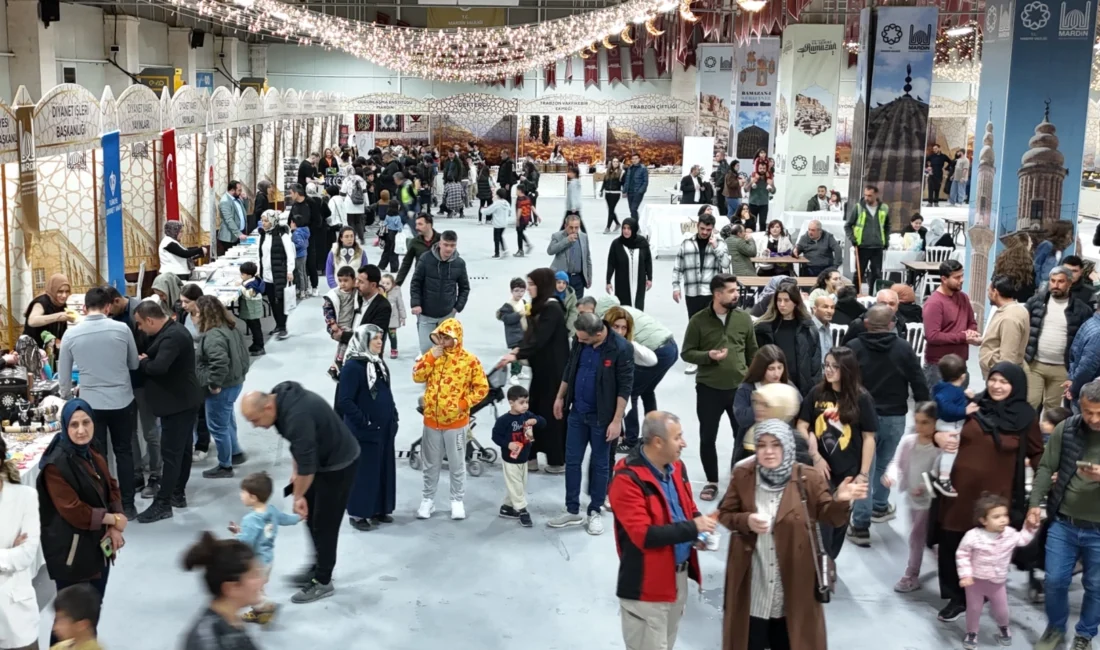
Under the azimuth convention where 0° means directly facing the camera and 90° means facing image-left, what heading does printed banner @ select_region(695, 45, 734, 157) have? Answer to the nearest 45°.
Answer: approximately 0°

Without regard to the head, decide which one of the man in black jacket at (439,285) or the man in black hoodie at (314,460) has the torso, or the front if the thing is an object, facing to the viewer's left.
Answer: the man in black hoodie at (314,460)

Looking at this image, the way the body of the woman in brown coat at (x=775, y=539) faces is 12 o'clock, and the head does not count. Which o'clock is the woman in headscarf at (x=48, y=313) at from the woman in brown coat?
The woman in headscarf is roughly at 4 o'clock from the woman in brown coat.

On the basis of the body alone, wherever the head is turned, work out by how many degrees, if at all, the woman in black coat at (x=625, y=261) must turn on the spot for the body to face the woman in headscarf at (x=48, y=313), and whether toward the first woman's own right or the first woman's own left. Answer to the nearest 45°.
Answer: approximately 45° to the first woman's own right

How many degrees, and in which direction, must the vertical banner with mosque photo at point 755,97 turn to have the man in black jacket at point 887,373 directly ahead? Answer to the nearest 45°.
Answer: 0° — it already faces them

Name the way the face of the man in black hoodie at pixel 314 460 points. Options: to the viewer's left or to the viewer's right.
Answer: to the viewer's left

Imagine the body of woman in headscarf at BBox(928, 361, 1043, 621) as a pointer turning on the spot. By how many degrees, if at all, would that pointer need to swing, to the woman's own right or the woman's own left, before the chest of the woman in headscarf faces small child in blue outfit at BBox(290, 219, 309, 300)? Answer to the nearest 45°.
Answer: approximately 90° to the woman's own right

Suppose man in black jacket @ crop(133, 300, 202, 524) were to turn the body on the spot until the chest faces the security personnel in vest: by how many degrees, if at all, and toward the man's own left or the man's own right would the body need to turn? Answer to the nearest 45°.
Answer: approximately 135° to the man's own right

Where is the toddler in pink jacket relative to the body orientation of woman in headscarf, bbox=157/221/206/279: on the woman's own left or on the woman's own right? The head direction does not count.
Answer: on the woman's own right

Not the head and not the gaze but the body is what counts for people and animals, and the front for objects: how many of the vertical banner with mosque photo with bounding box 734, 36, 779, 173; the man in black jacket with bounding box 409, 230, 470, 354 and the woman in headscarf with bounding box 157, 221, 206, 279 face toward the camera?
2
